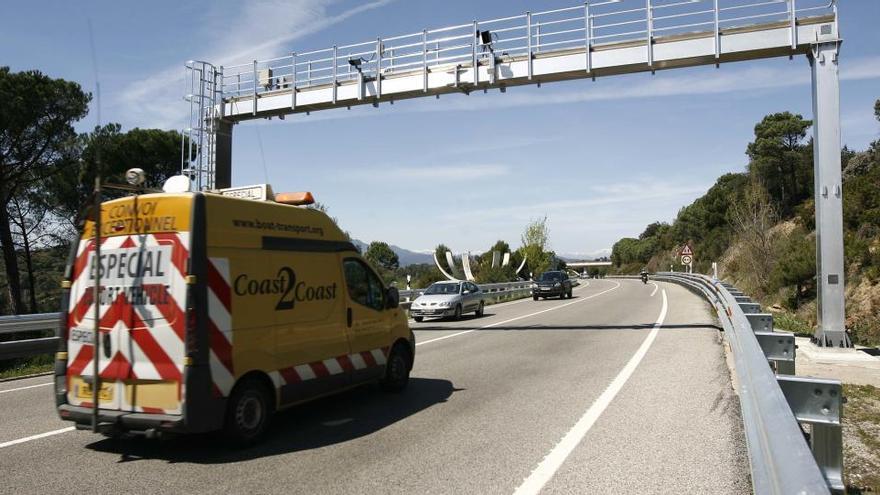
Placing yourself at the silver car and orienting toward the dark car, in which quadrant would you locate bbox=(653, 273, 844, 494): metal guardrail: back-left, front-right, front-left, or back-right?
back-right

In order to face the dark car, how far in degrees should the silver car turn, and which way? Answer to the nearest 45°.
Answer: approximately 180°

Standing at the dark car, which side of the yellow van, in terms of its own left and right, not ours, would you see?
front

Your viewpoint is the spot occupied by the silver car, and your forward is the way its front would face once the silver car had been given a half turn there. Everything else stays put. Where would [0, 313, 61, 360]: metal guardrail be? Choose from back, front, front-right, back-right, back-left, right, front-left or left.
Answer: back

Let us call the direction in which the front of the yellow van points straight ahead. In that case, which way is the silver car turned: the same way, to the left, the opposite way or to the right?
the opposite way

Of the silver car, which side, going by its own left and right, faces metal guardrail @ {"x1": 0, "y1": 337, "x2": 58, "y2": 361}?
front

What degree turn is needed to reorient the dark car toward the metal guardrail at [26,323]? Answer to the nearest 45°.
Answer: approximately 45° to its left

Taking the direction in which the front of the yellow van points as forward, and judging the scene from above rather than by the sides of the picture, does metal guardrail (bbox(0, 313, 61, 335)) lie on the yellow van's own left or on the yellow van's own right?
on the yellow van's own left

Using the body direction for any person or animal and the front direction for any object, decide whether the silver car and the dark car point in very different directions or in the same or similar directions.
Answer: same or similar directions

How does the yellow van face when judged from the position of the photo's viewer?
facing away from the viewer and to the right of the viewer

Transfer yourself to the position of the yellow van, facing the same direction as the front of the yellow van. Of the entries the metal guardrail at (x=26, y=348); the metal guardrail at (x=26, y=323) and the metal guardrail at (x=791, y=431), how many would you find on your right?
1
